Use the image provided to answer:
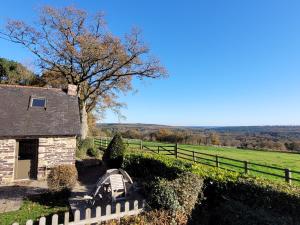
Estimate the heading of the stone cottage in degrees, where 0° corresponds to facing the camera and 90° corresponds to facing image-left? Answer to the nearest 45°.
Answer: approximately 0°

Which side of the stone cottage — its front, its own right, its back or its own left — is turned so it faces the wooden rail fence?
left

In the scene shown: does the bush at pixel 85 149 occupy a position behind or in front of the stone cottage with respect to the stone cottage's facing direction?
behind

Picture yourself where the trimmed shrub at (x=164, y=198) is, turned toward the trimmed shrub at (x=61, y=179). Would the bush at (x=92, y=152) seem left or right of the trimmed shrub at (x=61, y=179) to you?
right

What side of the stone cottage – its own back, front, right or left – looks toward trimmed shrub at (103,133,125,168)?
left

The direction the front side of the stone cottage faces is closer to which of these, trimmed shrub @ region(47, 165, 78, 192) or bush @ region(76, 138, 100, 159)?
the trimmed shrub

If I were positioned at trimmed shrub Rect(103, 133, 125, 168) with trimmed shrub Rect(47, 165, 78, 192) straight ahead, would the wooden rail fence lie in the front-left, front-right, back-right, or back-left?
back-left

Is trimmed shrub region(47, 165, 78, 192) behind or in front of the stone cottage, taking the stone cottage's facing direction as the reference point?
in front

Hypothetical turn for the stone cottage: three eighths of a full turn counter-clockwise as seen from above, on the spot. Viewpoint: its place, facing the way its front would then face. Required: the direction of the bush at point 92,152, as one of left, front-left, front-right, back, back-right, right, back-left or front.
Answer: front

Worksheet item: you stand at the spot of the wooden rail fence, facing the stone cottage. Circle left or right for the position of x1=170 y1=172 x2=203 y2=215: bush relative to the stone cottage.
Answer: left
